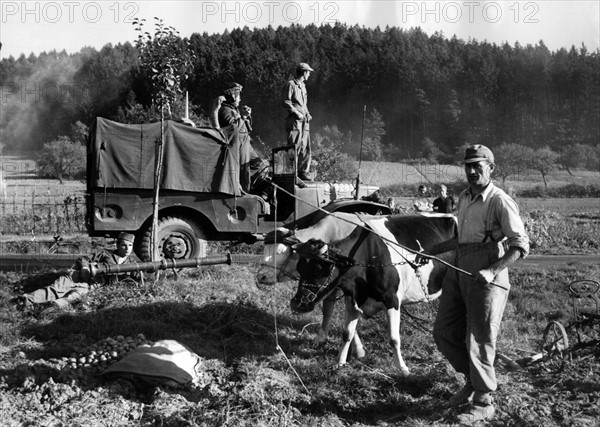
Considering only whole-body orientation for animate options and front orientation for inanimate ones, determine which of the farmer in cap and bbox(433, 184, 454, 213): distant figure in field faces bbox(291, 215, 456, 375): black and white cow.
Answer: the distant figure in field

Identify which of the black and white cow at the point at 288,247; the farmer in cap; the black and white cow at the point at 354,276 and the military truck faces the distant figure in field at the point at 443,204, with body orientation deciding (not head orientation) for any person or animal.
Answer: the military truck

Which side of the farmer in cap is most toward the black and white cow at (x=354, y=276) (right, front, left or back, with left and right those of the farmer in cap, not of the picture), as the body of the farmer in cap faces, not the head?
right

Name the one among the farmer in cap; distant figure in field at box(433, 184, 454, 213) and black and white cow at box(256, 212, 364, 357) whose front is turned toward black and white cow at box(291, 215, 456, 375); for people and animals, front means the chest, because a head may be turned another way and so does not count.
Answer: the distant figure in field

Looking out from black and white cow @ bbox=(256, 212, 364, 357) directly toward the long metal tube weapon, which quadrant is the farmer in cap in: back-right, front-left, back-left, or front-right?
back-left

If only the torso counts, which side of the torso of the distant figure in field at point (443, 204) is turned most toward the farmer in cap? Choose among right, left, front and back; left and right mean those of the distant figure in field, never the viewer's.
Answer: front

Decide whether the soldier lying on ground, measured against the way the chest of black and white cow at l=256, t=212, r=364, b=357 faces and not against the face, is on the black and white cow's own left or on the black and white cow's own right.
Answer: on the black and white cow's own right

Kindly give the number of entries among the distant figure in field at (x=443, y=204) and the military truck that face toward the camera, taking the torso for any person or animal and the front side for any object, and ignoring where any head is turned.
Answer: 1

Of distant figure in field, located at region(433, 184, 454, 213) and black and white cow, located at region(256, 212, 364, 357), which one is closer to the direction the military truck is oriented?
the distant figure in field

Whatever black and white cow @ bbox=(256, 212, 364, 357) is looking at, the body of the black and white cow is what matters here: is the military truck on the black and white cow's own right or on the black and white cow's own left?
on the black and white cow's own right

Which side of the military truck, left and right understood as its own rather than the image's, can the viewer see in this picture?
right

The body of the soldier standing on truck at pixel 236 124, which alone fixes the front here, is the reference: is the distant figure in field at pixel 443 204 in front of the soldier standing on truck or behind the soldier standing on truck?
in front

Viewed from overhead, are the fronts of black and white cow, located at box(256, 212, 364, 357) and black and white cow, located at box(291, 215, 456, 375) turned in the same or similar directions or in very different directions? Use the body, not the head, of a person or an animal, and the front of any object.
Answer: same or similar directions

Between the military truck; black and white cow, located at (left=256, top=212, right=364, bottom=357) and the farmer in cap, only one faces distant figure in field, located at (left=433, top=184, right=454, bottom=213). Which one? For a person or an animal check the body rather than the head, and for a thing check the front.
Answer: the military truck

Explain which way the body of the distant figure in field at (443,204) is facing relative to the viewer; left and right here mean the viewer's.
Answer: facing the viewer
